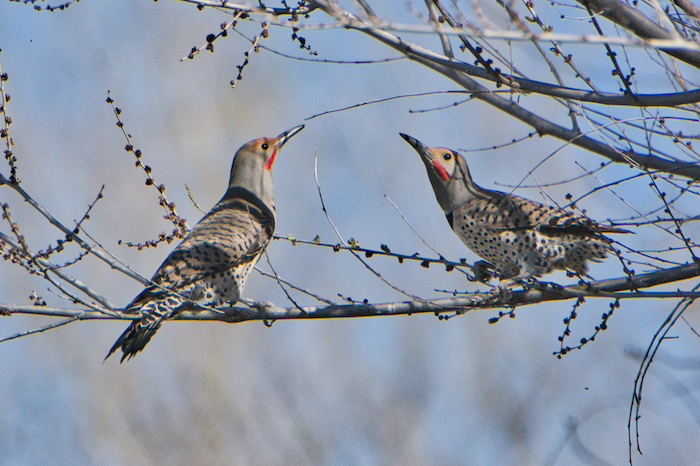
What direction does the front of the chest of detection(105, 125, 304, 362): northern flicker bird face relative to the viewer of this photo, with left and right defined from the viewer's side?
facing to the right of the viewer

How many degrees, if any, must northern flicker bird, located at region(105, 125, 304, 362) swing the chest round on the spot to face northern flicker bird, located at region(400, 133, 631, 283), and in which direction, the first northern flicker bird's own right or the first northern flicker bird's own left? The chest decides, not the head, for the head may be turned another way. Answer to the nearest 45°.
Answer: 0° — it already faces it

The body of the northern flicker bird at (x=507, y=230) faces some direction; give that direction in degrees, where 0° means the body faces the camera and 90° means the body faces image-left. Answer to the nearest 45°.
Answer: approximately 90°

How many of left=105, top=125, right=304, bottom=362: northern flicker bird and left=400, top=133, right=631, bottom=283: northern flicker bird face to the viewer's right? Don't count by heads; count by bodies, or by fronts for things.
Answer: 1
